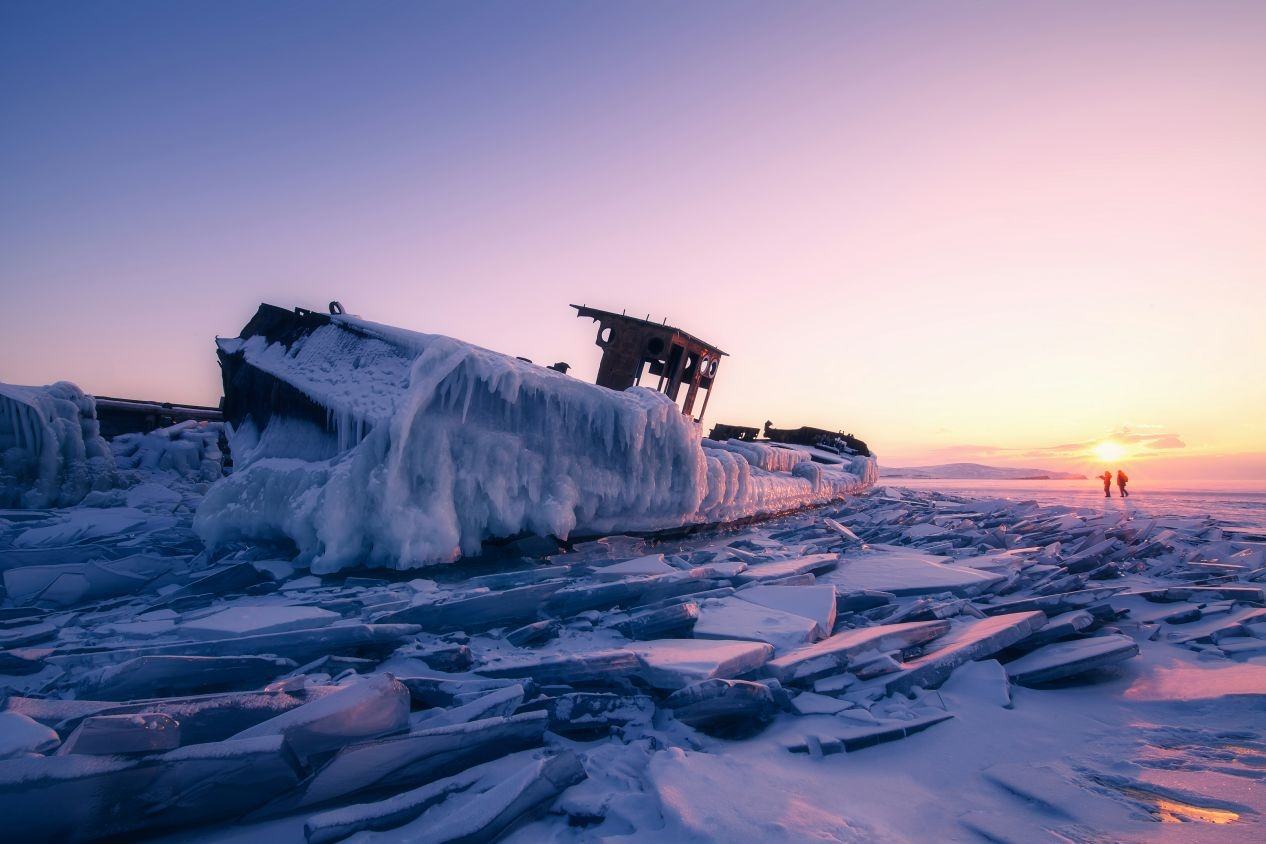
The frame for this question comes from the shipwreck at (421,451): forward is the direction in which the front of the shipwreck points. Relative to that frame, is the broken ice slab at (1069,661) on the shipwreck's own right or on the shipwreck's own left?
on the shipwreck's own left

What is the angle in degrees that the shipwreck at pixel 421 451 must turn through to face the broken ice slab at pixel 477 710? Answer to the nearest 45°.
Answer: approximately 45° to its left

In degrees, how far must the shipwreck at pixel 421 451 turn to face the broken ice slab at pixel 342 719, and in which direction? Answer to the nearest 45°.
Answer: approximately 45° to its left

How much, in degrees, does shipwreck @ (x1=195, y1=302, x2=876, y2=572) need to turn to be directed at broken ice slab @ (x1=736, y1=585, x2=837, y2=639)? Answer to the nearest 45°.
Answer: approximately 90° to its left

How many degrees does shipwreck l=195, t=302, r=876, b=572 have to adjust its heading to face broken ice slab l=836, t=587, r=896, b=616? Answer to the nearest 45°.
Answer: approximately 90° to its left

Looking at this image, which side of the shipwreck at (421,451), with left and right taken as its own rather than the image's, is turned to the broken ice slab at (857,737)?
left

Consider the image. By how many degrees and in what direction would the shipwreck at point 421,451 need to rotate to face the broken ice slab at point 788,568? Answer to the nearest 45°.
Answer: approximately 135° to its left

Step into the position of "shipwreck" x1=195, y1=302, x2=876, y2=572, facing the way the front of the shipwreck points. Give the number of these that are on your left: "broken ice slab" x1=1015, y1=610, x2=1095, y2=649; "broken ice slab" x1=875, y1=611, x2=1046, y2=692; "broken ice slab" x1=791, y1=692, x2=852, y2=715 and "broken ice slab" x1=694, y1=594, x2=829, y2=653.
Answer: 4

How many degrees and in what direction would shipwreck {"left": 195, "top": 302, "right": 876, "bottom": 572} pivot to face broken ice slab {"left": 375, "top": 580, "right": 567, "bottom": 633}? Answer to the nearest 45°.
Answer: approximately 45° to its left

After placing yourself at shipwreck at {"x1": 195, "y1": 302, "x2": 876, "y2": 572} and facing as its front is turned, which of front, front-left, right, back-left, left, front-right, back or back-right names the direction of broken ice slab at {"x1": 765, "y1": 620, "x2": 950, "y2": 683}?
left

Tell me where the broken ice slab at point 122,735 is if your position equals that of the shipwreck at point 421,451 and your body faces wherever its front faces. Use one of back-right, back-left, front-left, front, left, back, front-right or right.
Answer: front-left

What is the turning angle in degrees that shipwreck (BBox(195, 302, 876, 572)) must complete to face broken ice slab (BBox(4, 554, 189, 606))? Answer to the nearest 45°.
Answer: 0° — it already faces it

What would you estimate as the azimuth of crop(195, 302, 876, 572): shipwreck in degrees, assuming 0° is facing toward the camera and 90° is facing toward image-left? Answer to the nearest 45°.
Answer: approximately 45°

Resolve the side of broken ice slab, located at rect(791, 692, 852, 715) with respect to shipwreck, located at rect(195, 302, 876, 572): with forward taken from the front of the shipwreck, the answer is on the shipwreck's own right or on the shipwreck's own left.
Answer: on the shipwreck's own left
